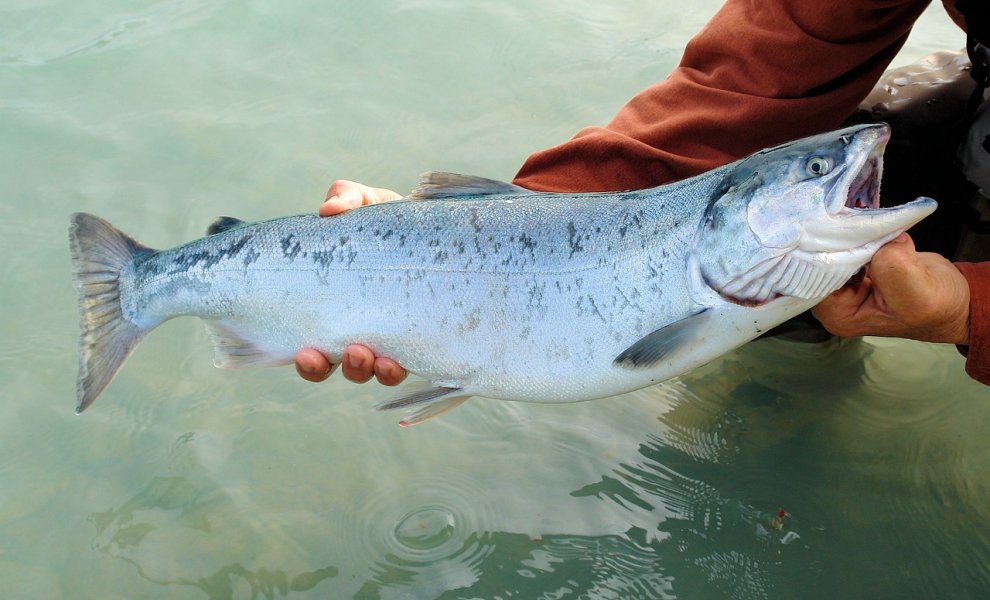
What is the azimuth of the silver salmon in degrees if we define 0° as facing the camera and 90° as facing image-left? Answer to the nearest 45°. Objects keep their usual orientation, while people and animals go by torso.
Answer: approximately 270°
